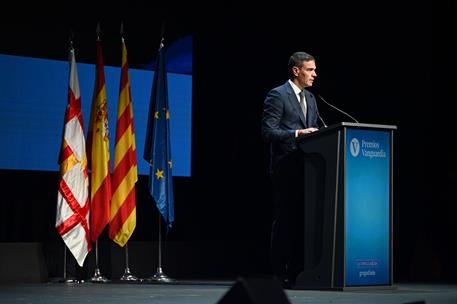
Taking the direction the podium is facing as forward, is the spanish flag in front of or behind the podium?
behind

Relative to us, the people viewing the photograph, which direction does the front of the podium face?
facing the viewer and to the right of the viewer

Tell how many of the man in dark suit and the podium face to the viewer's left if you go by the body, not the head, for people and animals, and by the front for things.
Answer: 0

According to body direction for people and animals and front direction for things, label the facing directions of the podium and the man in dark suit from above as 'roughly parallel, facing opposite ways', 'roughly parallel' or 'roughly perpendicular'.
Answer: roughly parallel
